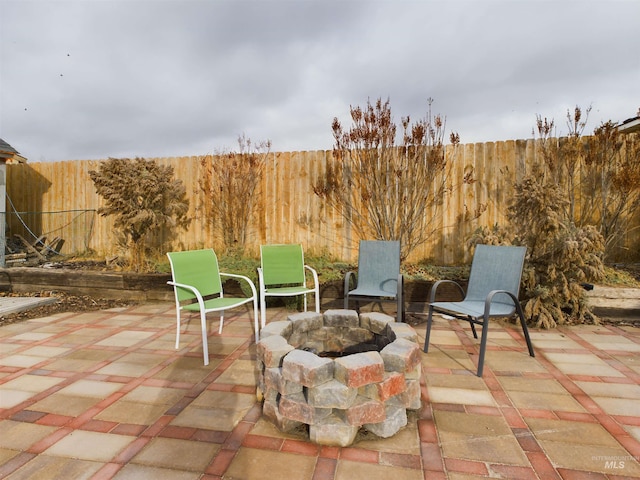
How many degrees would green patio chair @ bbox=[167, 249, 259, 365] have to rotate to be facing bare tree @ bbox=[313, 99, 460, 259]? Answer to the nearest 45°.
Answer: approximately 90° to its left

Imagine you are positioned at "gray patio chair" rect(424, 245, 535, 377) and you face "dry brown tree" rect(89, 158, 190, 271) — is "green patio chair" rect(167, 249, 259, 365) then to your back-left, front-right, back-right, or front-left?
front-left

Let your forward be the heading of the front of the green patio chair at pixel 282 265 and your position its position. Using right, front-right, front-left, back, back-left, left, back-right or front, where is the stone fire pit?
front-right

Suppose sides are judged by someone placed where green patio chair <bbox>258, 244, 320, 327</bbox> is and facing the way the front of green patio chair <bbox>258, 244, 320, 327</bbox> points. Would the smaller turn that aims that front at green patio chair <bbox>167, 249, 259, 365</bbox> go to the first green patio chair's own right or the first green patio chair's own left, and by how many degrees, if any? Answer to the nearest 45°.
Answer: approximately 90° to the first green patio chair's own right

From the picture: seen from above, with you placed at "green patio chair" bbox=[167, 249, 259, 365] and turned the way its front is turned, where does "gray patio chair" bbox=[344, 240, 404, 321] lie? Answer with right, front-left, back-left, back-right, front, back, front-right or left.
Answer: front-left

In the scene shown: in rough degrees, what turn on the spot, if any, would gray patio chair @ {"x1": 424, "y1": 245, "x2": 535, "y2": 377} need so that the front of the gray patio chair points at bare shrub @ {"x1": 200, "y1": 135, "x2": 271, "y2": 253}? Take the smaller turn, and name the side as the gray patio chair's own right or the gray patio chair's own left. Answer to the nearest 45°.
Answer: approximately 90° to the gray patio chair's own right

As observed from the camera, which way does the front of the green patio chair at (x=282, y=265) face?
facing the viewer and to the right of the viewer

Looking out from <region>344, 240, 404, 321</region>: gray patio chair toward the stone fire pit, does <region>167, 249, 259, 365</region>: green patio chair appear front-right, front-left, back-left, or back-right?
front-right

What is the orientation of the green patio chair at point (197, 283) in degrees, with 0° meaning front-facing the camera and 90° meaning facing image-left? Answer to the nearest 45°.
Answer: approximately 315°

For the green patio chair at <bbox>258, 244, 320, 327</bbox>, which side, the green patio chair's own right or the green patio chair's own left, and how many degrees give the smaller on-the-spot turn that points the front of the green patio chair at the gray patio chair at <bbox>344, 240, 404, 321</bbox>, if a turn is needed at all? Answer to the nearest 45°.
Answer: approximately 45° to the green patio chair's own left

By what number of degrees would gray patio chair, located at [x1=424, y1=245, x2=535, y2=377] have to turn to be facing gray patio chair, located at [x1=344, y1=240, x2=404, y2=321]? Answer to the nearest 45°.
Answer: approximately 90° to its right

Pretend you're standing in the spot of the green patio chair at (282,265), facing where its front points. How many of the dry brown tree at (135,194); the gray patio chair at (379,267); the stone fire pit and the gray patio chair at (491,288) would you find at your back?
1

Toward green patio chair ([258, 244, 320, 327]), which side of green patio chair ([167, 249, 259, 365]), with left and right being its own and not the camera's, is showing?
left

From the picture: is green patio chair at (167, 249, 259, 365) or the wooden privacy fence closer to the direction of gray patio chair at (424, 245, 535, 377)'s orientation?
the green patio chair

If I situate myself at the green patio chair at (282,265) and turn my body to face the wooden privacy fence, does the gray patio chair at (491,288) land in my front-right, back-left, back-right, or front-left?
back-right
